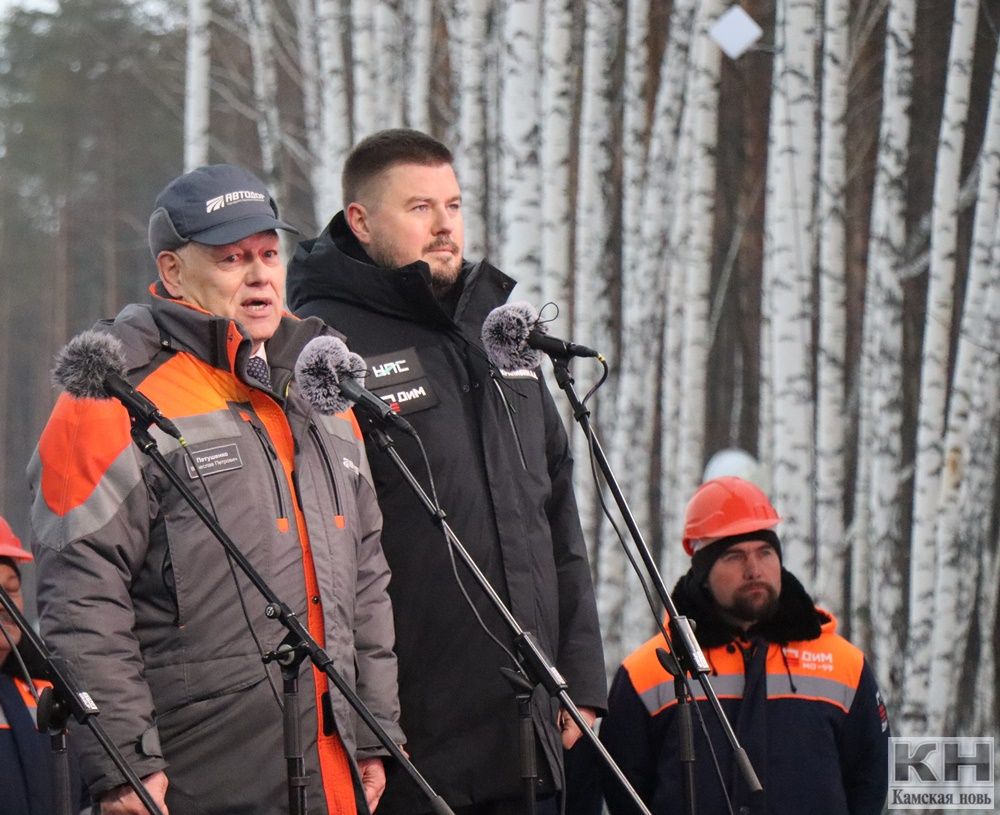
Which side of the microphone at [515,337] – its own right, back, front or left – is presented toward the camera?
left

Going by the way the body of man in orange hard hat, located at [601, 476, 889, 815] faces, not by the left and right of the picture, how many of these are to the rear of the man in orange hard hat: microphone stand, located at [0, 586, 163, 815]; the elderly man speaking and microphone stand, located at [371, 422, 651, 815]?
0

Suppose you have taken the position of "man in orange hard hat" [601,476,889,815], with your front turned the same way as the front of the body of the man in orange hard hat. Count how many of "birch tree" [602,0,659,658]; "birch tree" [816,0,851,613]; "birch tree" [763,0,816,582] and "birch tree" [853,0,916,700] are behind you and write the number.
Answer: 4

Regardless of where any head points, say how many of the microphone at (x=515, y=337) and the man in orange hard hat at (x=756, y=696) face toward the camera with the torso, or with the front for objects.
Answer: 1

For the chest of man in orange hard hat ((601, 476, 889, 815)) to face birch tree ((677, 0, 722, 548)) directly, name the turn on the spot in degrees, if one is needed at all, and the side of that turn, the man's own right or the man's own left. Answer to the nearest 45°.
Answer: approximately 180°

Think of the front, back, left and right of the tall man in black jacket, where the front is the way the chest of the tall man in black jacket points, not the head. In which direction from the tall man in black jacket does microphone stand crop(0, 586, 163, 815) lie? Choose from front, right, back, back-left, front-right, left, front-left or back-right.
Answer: right

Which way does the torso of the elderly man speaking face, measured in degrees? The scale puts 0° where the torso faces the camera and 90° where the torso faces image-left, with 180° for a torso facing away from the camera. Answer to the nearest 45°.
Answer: approximately 315°

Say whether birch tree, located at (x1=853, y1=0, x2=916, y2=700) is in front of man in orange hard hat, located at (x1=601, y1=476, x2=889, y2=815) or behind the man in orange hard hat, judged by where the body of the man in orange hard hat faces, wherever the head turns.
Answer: behind

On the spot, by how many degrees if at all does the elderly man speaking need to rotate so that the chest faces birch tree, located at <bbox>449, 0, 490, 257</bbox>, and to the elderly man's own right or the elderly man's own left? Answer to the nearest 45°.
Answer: approximately 135° to the elderly man's own left

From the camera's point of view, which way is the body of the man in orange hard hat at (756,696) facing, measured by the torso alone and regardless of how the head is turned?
toward the camera

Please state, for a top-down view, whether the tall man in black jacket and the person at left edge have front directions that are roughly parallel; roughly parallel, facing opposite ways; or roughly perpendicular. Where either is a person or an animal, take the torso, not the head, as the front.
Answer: roughly parallel

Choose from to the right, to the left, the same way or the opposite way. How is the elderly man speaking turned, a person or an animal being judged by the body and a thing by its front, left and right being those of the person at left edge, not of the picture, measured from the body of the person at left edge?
the same way

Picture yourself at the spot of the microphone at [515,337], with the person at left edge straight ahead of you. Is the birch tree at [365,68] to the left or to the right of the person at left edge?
right

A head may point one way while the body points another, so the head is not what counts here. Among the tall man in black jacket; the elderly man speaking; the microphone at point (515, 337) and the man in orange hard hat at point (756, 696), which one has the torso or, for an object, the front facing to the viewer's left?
the microphone

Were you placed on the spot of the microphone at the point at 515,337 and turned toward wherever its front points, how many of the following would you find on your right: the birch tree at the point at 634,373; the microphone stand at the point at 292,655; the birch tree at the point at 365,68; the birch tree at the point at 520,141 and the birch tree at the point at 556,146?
4

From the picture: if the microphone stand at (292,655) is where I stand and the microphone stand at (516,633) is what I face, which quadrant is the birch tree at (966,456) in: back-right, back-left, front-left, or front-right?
front-left

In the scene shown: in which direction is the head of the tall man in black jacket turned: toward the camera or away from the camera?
toward the camera

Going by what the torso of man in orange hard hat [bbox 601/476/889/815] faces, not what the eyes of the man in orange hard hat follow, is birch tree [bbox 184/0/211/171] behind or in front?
behind
